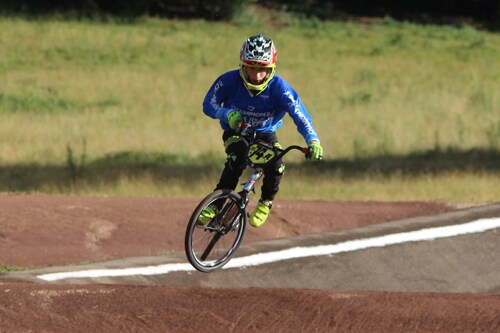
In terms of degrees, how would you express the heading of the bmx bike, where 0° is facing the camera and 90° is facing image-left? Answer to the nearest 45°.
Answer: approximately 45°

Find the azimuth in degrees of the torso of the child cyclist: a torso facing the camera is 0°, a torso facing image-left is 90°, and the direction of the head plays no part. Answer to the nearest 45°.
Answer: approximately 0°
